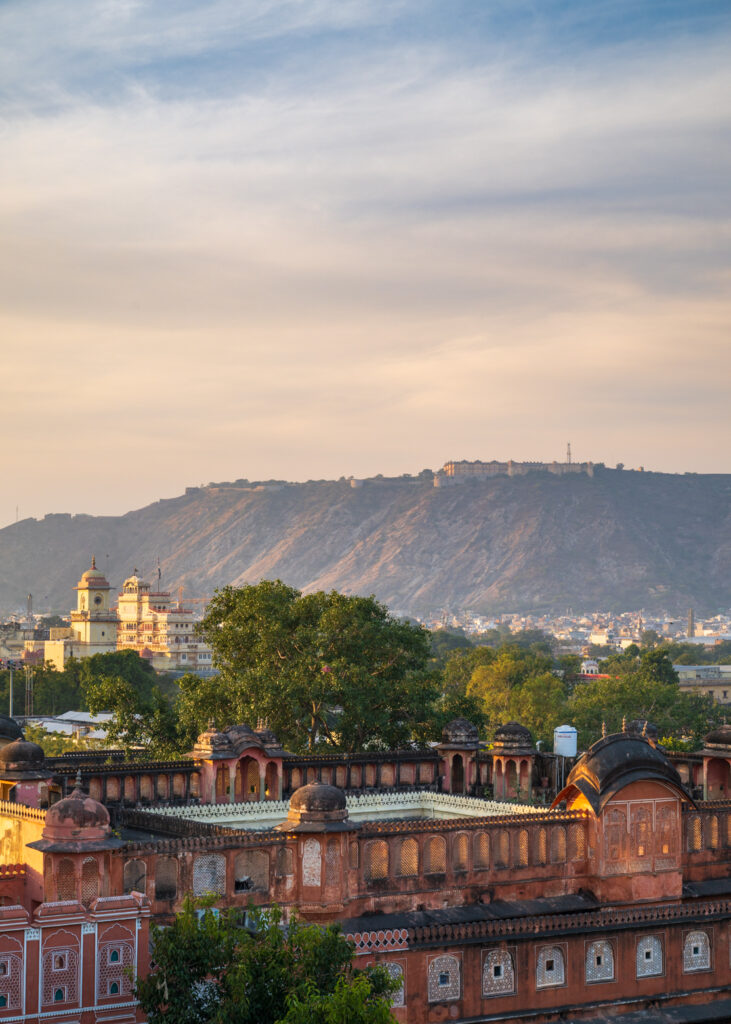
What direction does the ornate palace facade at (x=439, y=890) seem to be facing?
toward the camera

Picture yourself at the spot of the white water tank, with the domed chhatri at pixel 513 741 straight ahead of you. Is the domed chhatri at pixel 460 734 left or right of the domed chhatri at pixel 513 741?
right

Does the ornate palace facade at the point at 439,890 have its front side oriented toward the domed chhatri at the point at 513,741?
no
